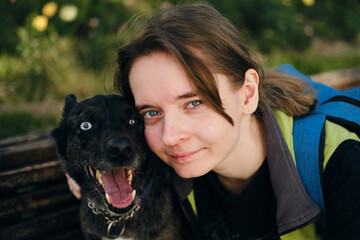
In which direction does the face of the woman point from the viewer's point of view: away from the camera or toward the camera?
toward the camera

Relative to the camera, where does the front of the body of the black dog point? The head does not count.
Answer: toward the camera

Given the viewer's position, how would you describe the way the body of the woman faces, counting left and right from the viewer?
facing the viewer and to the left of the viewer

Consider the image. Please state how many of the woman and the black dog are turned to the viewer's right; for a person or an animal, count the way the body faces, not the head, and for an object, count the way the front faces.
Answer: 0
